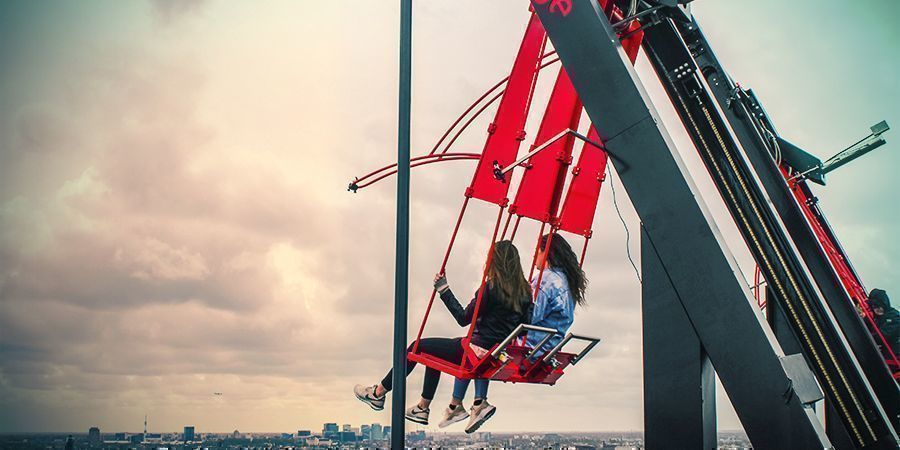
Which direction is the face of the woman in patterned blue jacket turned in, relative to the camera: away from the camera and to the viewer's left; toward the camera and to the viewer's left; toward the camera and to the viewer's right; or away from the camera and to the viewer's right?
away from the camera and to the viewer's left

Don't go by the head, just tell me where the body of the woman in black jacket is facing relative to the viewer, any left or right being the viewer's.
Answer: facing away from the viewer and to the left of the viewer
